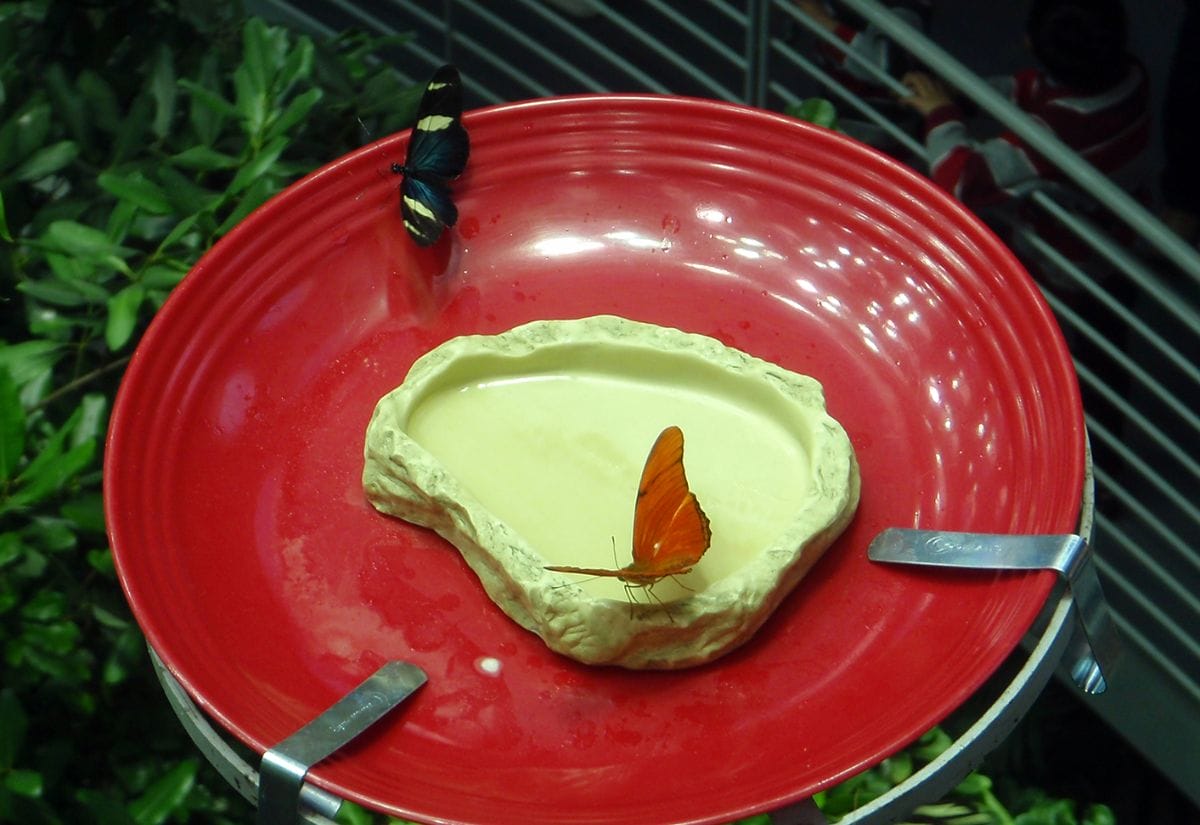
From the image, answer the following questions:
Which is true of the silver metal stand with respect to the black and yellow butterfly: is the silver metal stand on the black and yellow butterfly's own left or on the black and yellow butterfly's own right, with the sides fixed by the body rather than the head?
on the black and yellow butterfly's own left

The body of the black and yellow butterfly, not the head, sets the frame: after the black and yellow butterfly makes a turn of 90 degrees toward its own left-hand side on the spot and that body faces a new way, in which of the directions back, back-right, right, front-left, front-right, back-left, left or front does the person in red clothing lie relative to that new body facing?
back-left

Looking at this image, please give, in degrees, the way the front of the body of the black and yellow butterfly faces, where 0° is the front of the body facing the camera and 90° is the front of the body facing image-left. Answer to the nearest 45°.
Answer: approximately 90°
